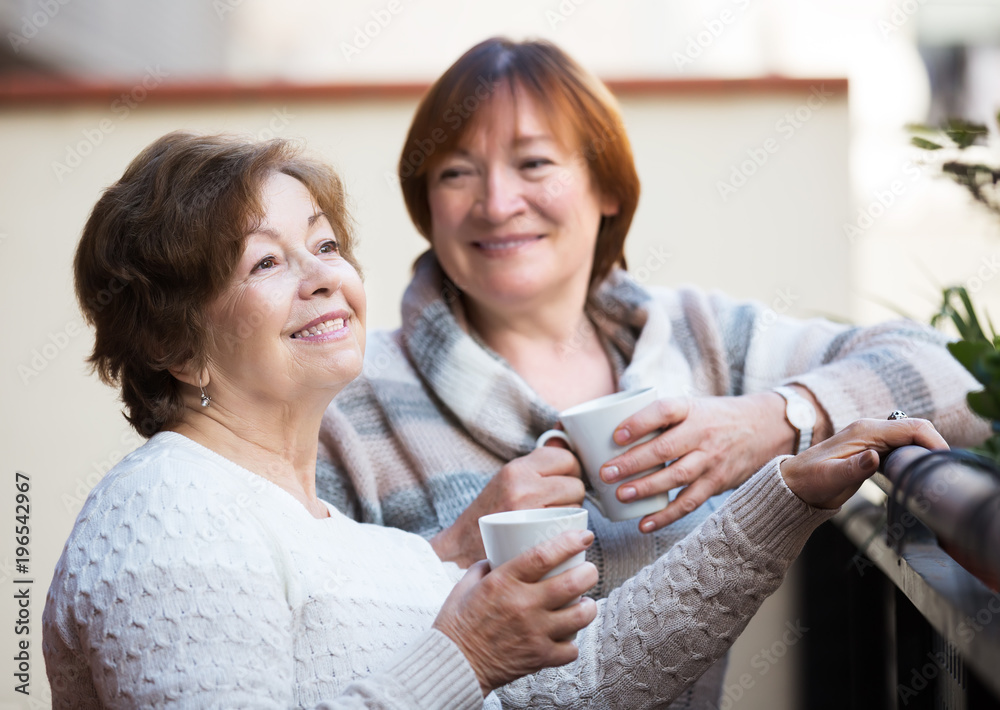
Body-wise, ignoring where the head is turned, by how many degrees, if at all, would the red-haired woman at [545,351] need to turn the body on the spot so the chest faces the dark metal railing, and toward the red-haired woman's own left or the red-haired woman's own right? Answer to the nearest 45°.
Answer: approximately 45° to the red-haired woman's own left

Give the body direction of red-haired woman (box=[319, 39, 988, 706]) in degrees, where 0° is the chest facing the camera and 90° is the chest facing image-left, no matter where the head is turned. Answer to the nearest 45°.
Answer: approximately 0°
